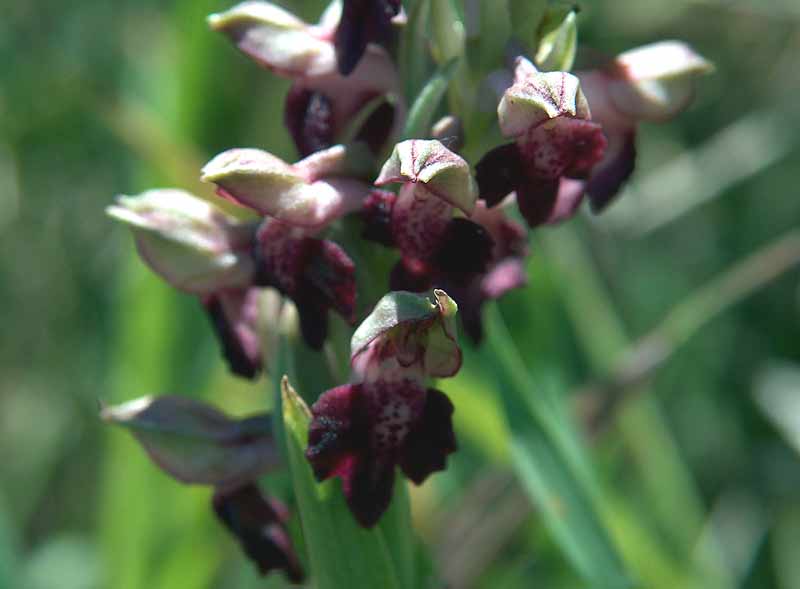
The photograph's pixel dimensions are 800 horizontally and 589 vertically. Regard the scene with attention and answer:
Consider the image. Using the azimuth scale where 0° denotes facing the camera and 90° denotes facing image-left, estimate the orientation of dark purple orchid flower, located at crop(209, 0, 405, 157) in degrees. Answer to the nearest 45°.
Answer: approximately 45°
